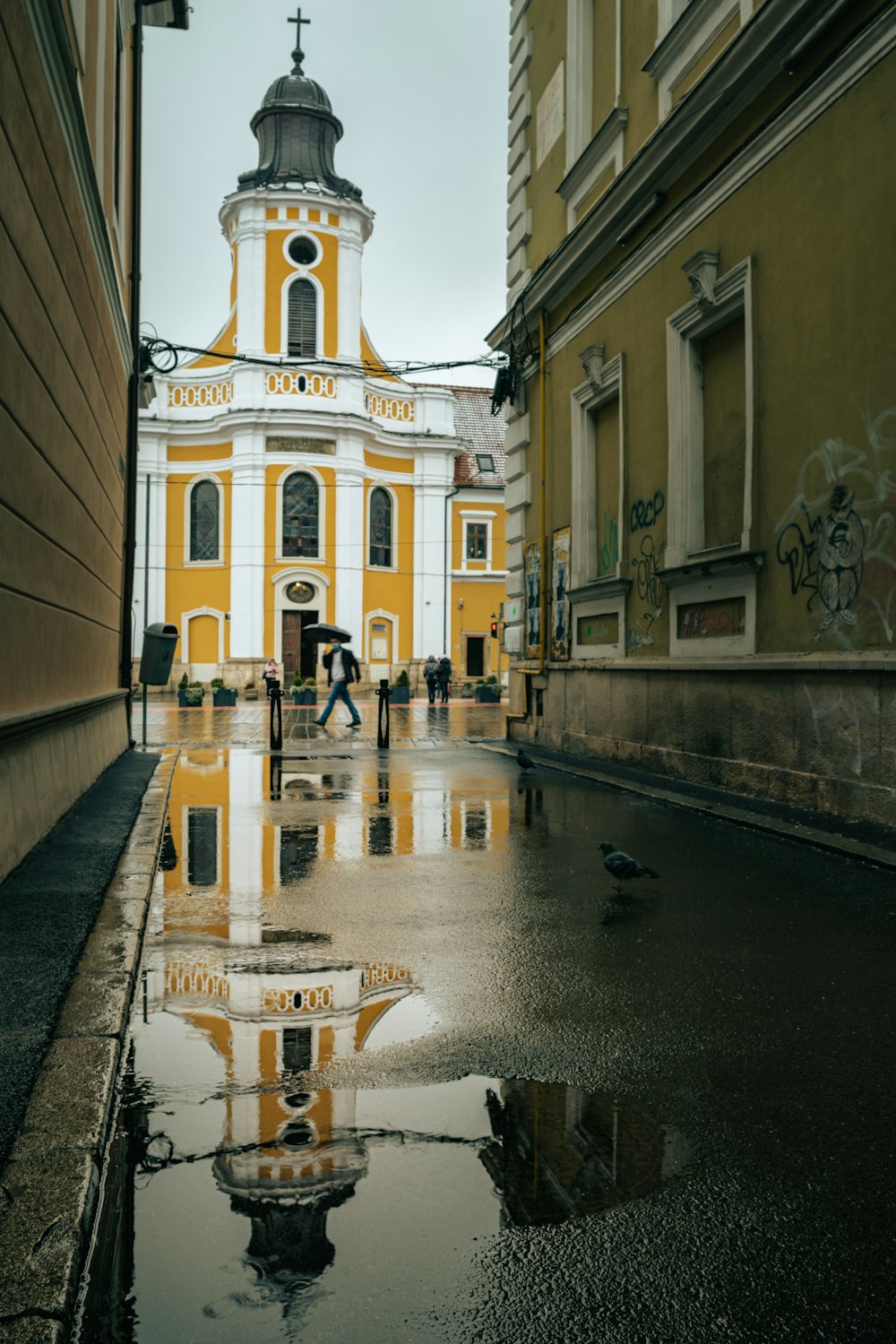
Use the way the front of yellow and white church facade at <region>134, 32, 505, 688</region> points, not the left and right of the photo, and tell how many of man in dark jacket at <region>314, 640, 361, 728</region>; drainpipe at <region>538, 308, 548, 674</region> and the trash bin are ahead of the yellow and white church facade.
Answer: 3

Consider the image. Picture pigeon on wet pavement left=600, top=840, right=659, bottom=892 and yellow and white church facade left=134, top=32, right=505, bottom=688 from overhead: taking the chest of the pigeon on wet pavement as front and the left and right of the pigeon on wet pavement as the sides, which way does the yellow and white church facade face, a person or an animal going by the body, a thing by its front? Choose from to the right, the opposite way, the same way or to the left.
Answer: to the left

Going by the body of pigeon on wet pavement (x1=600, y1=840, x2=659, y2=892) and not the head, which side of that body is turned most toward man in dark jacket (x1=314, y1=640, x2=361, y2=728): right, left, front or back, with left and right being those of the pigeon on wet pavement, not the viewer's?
right

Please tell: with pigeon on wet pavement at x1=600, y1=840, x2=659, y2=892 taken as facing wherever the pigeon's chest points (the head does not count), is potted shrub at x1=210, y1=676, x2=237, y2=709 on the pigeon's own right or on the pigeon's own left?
on the pigeon's own right

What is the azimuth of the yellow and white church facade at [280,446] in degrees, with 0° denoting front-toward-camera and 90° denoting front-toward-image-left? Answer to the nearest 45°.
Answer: approximately 0°

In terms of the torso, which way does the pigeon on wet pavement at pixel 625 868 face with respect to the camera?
to the viewer's left

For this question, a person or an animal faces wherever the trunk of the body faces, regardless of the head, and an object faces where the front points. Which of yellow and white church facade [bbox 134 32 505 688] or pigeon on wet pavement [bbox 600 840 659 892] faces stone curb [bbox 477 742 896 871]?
the yellow and white church facade
